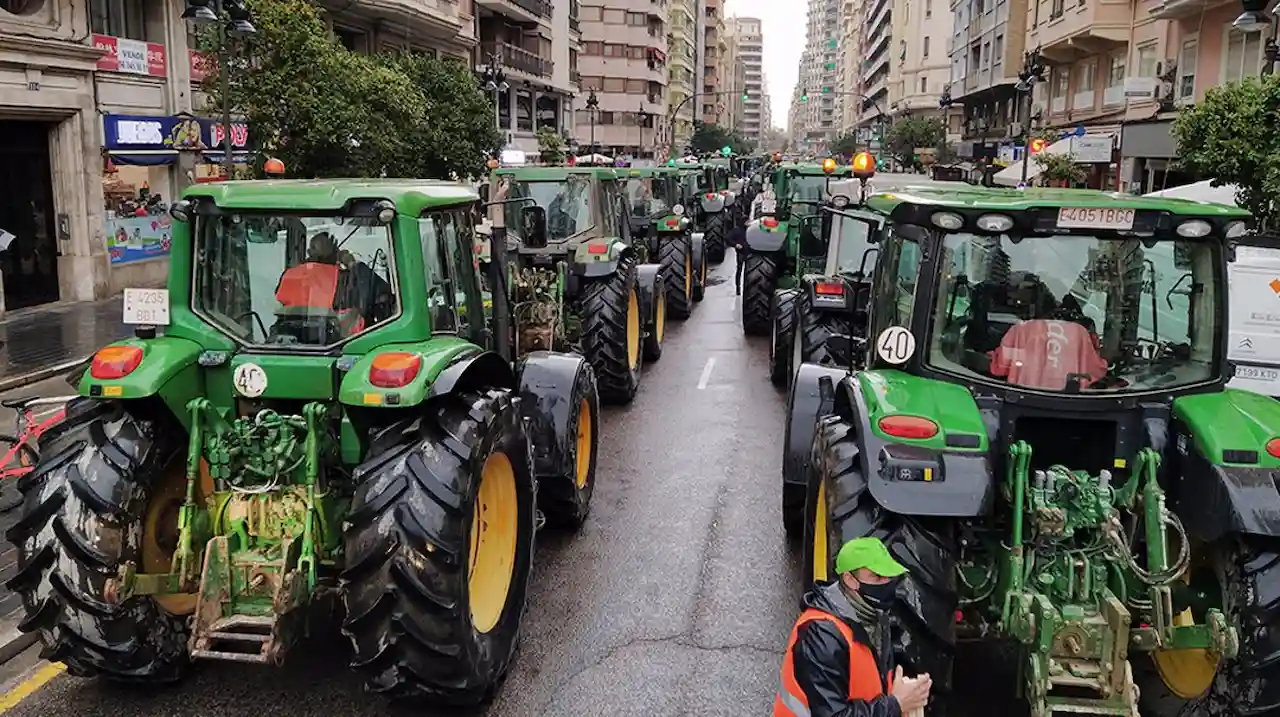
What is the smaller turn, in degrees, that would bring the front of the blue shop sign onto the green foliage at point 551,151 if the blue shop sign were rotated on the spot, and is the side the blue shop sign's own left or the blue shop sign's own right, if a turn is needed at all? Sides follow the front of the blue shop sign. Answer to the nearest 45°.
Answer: approximately 90° to the blue shop sign's own left

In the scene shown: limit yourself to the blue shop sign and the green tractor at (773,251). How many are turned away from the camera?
1

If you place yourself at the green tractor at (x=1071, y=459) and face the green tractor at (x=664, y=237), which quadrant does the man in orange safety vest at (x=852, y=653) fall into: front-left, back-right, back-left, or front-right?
back-left

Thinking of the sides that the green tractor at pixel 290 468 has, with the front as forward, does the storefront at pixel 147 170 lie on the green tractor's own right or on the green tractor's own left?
on the green tractor's own left

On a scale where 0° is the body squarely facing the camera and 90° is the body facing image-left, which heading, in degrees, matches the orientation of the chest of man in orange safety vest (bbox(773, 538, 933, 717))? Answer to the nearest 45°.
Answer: approximately 315°

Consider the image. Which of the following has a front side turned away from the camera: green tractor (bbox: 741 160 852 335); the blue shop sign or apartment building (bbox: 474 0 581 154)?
the green tractor

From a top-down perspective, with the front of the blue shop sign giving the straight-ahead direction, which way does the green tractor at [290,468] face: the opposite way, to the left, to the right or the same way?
to the left

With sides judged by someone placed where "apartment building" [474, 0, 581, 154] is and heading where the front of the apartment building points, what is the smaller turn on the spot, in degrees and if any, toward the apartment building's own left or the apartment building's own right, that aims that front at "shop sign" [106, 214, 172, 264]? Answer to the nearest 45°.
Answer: approximately 45° to the apartment building's own right

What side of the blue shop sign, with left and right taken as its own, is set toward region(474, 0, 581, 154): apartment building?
left

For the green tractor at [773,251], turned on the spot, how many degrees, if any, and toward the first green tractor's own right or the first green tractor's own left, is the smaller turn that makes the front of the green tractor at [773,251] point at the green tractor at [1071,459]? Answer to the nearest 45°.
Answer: approximately 180°

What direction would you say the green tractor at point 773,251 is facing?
away from the camera
